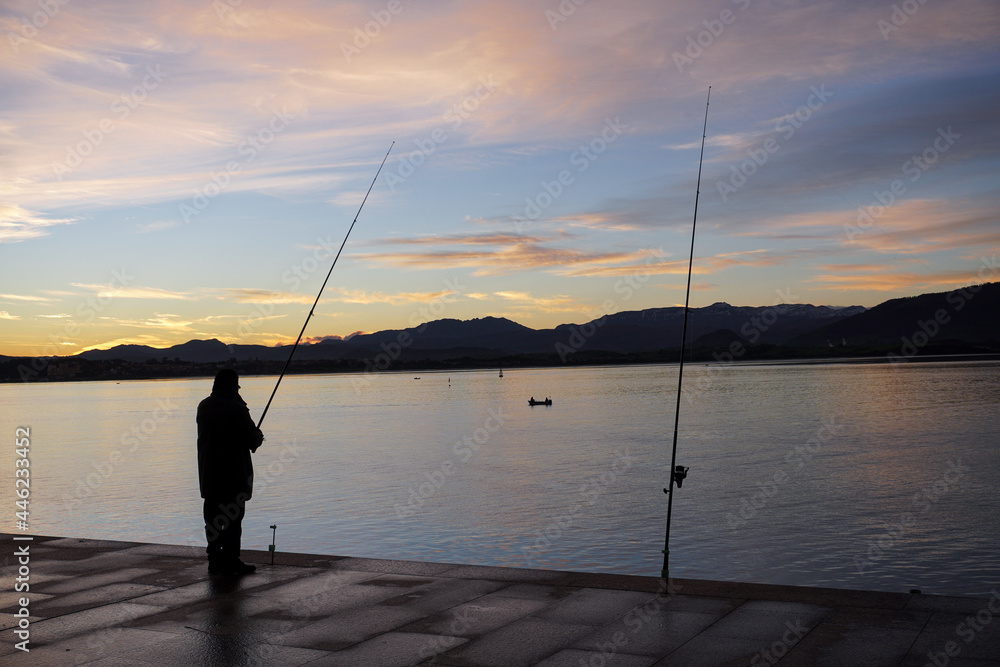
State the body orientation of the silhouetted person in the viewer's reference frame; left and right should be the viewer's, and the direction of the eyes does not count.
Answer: facing away from the viewer and to the right of the viewer
